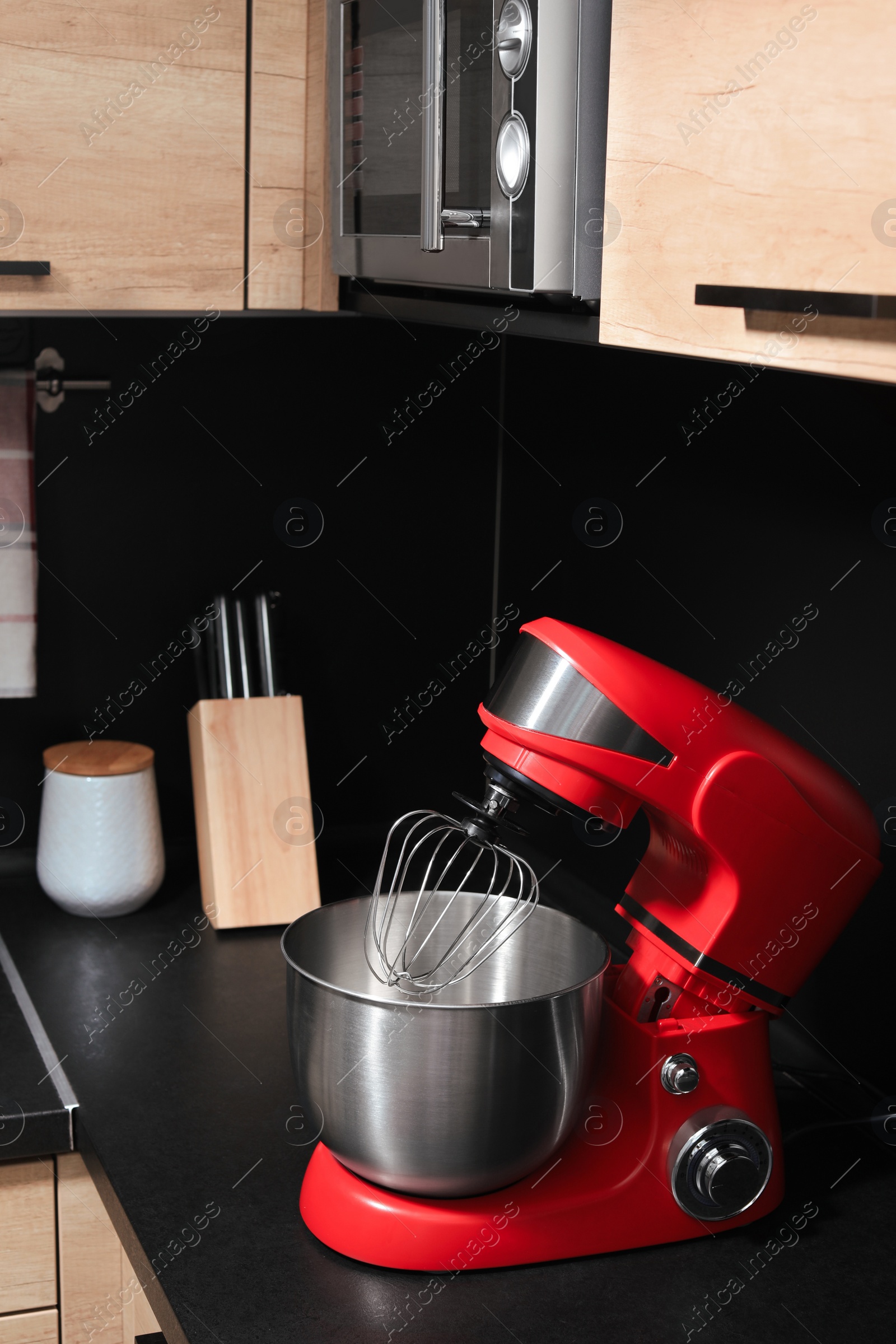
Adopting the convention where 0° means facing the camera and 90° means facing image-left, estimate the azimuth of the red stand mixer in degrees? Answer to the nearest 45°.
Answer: approximately 45°

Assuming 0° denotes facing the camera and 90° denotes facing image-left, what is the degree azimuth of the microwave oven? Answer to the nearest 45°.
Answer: approximately 45°

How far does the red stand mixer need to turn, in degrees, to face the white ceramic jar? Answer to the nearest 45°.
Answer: approximately 90° to its right

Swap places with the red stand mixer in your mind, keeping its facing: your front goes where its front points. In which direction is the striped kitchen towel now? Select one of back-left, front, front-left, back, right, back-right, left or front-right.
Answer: right

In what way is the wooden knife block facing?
toward the camera

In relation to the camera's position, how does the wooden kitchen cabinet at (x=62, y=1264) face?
facing the viewer

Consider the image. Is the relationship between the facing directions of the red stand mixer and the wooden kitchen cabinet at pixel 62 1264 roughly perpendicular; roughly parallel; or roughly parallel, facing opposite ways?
roughly perpendicular

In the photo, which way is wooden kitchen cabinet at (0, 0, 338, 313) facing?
toward the camera
